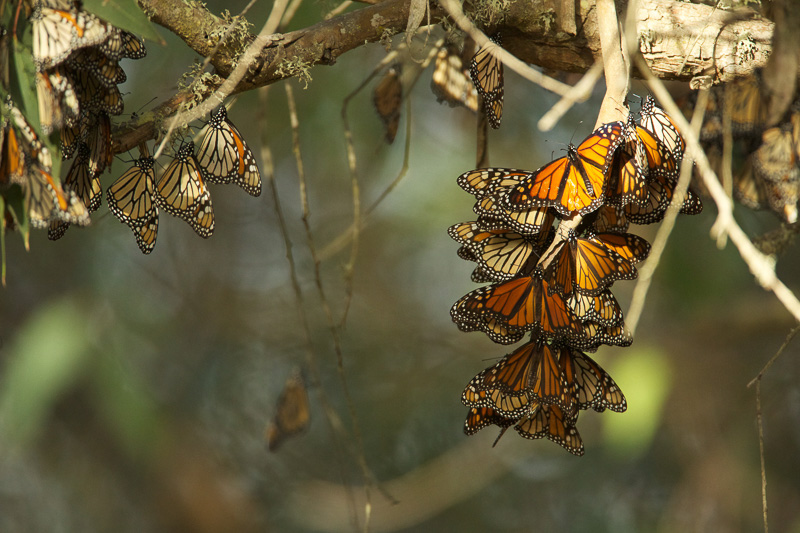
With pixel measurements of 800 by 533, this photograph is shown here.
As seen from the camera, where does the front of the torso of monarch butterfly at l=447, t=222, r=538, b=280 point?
to the viewer's right

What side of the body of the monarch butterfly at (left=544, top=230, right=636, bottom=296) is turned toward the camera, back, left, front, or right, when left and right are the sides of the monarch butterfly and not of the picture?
back

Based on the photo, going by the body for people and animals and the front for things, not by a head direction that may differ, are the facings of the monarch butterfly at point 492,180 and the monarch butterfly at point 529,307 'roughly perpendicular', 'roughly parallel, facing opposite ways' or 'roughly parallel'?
roughly perpendicular

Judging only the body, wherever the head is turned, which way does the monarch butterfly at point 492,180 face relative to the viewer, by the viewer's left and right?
facing to the right of the viewer
